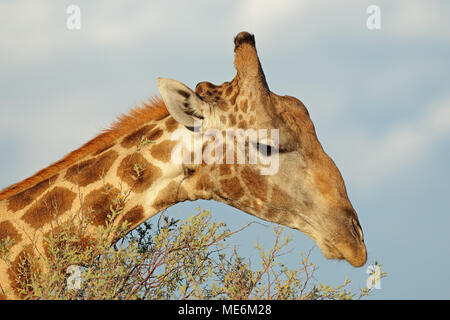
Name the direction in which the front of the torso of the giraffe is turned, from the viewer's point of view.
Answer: to the viewer's right
